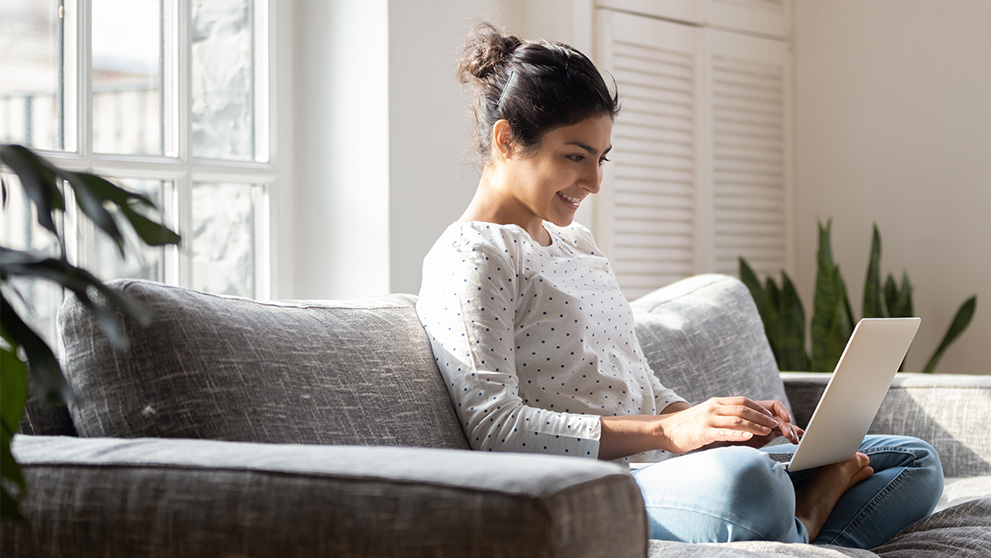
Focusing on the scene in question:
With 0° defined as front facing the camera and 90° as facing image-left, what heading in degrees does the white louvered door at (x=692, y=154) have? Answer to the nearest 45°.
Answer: approximately 315°

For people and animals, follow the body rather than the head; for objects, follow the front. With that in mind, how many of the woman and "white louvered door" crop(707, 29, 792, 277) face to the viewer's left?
0

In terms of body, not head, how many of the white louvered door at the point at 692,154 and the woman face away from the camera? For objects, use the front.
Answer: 0

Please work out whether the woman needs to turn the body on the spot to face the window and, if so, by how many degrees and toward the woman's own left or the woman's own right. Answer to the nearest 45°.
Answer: approximately 180°

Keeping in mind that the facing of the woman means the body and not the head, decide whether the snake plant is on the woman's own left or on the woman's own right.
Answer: on the woman's own left

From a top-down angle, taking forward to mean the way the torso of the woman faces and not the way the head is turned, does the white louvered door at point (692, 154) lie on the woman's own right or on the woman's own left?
on the woman's own left

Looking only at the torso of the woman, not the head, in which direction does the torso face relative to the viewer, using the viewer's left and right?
facing the viewer and to the right of the viewer

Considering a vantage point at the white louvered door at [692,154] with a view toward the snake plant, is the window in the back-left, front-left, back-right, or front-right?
back-right

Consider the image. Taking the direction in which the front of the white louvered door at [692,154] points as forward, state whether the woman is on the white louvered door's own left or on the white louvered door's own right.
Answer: on the white louvered door's own right
